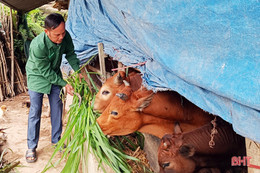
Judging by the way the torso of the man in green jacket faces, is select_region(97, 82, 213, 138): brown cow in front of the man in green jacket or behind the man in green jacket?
in front

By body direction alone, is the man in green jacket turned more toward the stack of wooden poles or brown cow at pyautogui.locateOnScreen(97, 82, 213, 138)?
the brown cow

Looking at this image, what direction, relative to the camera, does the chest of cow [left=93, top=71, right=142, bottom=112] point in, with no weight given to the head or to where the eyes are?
to the viewer's left

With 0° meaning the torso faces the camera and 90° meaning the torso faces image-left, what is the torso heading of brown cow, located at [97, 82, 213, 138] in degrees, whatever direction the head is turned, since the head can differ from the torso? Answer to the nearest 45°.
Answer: approximately 90°

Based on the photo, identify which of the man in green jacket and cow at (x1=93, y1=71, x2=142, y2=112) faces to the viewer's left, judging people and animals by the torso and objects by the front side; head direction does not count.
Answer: the cow

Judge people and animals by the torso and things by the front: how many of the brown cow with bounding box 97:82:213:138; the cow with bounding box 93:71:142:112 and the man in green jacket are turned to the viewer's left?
2

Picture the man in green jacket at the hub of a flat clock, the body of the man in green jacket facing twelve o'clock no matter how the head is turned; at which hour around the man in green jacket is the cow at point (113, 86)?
The cow is roughly at 12 o'clock from the man in green jacket.

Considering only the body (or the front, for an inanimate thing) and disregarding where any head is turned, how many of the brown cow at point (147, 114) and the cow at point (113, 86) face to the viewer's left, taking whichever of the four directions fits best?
2
